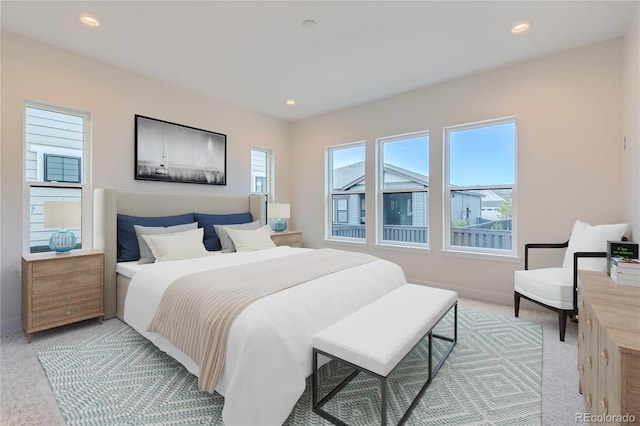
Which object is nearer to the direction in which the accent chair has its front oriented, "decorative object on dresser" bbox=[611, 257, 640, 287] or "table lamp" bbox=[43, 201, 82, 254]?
the table lamp

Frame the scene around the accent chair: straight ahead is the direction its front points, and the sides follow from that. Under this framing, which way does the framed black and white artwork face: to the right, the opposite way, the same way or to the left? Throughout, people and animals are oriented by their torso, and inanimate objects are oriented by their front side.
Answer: the opposite way

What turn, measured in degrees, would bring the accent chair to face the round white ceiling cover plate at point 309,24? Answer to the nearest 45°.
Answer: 0° — it already faces it

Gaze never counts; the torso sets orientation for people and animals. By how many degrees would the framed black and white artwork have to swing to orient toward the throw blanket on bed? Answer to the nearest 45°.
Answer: approximately 45° to its right

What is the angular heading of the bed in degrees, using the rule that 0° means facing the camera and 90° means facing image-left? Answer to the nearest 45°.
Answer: approximately 315°

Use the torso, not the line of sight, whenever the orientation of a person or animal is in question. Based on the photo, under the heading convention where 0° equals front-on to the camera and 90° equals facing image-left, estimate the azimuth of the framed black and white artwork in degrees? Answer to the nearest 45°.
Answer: approximately 315°

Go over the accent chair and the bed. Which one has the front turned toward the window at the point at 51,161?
the accent chair

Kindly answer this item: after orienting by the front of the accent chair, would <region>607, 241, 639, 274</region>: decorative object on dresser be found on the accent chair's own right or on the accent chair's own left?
on the accent chair's own left

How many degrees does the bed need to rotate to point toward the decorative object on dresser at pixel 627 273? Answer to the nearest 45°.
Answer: approximately 45° to its left
